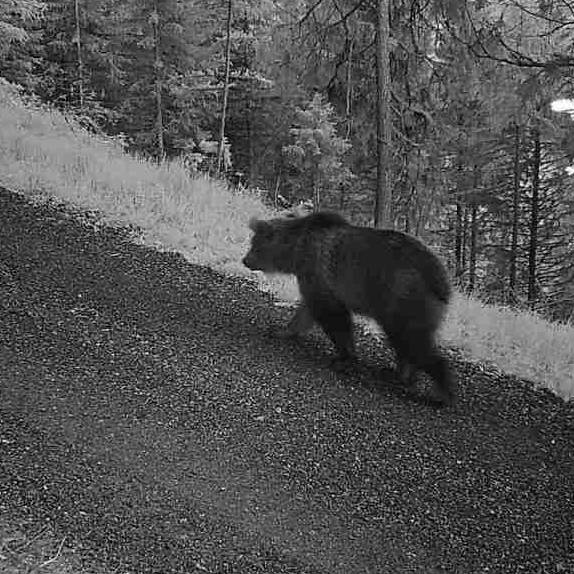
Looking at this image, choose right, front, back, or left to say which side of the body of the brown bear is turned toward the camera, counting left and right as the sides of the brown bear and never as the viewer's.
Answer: left

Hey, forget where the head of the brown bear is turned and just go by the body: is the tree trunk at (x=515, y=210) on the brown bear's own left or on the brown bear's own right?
on the brown bear's own right

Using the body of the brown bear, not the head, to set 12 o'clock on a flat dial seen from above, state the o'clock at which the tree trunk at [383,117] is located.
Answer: The tree trunk is roughly at 3 o'clock from the brown bear.

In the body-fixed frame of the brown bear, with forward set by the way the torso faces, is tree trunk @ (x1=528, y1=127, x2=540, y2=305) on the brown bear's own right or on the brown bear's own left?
on the brown bear's own right

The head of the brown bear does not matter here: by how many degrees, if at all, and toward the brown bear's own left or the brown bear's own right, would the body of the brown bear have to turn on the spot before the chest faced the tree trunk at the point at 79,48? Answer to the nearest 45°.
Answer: approximately 45° to the brown bear's own right
